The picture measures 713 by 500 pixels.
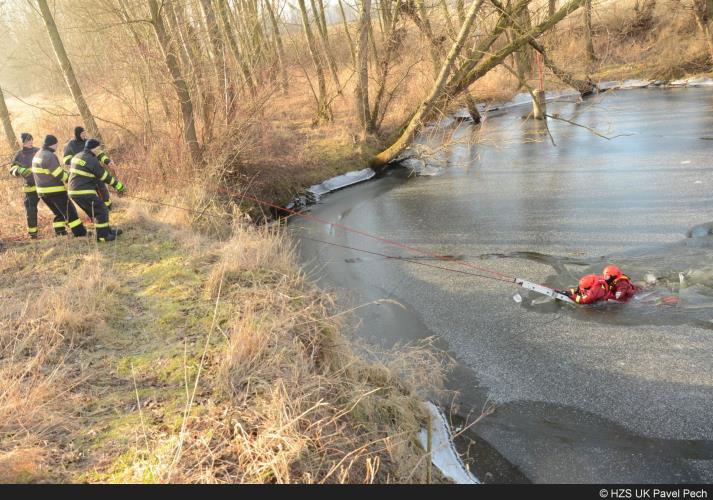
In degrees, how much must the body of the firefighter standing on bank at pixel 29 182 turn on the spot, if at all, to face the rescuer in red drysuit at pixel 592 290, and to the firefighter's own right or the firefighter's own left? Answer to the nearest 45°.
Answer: approximately 45° to the firefighter's own right

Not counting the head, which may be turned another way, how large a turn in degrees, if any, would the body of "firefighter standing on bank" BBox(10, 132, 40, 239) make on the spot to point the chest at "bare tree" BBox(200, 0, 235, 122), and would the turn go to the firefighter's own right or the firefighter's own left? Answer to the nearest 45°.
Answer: approximately 45° to the firefighter's own left

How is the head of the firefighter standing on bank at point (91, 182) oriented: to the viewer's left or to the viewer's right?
to the viewer's right

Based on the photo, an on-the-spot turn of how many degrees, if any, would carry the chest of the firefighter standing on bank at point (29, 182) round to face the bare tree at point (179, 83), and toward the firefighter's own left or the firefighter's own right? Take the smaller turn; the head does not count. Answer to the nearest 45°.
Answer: approximately 45° to the firefighter's own left

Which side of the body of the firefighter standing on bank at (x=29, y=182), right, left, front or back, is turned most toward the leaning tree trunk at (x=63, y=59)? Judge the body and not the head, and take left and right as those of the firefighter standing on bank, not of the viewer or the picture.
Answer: left

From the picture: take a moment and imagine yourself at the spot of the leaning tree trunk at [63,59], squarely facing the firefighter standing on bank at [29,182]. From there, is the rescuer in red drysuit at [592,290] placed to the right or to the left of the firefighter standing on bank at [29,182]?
left

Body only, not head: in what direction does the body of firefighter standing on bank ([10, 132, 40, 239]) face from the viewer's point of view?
to the viewer's right
